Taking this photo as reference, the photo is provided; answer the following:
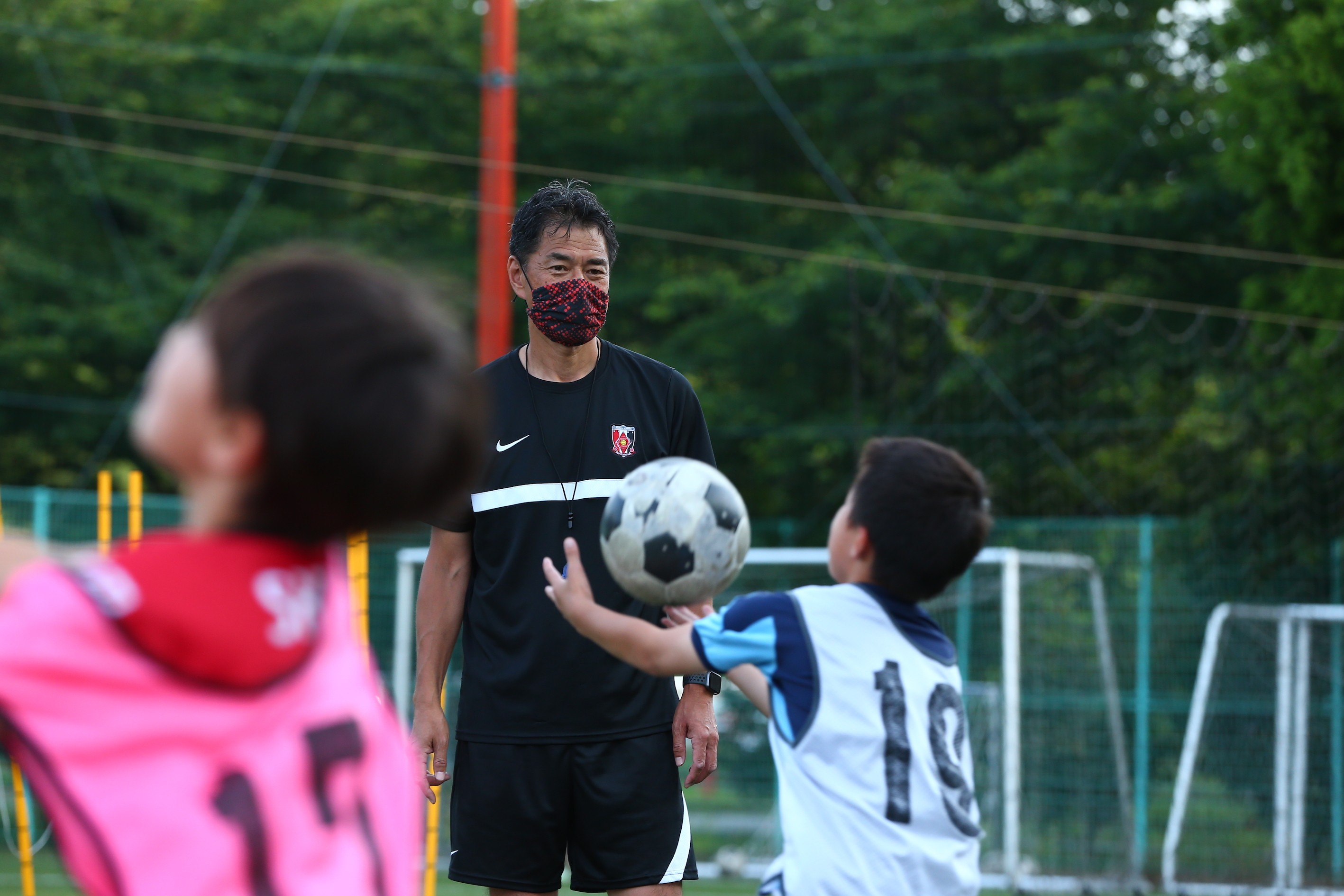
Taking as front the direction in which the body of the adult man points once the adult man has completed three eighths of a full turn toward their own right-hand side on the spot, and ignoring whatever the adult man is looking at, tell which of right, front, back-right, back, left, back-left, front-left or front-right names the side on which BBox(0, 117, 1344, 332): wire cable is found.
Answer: front-right

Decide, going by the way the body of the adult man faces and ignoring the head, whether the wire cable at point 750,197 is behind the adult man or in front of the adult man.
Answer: behind

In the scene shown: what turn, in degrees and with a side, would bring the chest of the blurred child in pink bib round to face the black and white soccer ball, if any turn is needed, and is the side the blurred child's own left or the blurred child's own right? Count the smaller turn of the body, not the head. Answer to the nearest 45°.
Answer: approximately 90° to the blurred child's own right

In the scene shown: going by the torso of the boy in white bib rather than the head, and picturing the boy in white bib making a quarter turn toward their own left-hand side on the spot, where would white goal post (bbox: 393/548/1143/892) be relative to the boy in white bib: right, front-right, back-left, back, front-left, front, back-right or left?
back-right

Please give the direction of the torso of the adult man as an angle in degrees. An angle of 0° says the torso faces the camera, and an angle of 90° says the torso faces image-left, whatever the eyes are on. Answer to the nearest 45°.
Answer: approximately 0°

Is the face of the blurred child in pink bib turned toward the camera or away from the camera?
away from the camera

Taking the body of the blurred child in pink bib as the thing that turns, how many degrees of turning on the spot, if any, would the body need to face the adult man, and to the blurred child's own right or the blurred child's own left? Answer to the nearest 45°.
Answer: approximately 45° to the blurred child's own right

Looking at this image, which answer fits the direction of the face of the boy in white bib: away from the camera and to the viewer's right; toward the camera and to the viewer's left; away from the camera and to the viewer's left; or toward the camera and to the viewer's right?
away from the camera and to the viewer's left

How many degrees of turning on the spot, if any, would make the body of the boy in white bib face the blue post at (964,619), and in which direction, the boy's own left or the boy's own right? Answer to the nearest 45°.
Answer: approximately 45° to the boy's own right

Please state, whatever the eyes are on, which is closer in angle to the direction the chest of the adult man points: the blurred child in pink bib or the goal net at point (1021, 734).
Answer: the blurred child in pink bib

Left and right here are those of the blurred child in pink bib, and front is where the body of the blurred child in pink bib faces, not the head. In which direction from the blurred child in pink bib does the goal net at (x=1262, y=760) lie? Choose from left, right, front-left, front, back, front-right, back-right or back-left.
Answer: right

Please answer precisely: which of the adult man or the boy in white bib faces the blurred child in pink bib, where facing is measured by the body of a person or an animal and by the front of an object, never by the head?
the adult man

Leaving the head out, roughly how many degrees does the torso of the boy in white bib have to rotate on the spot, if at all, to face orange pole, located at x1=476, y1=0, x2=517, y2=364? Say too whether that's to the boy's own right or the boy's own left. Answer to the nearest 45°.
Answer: approximately 45° to the boy's own right
